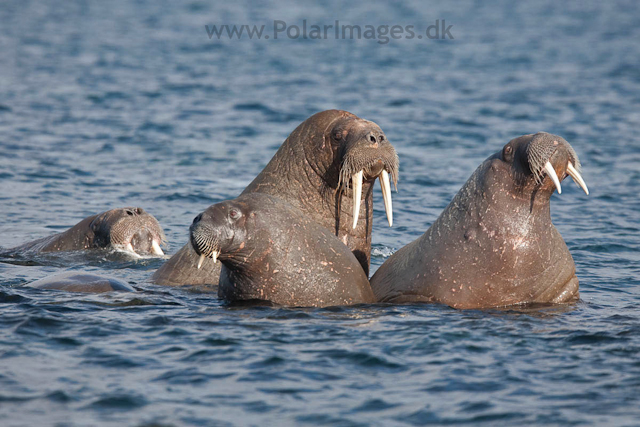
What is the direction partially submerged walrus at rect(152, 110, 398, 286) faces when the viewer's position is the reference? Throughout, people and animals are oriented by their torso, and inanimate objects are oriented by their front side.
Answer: facing the viewer and to the right of the viewer

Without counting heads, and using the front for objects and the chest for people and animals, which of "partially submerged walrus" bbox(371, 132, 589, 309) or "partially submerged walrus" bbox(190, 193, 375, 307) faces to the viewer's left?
"partially submerged walrus" bbox(190, 193, 375, 307)

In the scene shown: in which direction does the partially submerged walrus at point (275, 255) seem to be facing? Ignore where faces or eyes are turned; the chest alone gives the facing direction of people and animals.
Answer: to the viewer's left

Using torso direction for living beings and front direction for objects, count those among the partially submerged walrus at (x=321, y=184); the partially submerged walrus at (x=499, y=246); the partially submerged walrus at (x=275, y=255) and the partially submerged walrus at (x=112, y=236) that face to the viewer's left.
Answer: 1

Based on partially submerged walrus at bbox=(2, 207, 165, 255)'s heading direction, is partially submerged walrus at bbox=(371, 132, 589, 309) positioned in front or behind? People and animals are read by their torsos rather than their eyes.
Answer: in front

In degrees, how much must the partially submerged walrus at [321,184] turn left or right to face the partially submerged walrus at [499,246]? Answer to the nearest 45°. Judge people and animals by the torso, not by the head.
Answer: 0° — it already faces it

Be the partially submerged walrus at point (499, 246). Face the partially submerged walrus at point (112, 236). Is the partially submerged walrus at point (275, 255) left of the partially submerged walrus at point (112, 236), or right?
left

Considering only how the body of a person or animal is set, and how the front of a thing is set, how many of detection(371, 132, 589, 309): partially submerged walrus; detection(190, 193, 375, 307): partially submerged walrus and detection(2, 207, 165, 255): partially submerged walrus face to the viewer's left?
1

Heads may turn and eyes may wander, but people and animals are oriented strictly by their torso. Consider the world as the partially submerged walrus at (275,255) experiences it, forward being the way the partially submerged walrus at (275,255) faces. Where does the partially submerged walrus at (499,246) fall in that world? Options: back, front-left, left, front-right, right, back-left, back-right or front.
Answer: back

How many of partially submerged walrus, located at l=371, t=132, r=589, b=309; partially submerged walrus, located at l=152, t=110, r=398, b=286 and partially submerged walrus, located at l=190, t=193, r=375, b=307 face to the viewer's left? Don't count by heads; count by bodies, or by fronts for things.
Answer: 1

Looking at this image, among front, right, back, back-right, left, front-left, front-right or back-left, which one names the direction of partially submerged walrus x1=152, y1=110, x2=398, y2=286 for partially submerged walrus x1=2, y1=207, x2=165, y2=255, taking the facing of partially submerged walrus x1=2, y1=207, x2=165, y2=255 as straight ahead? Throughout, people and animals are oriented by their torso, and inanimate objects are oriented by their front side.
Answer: front

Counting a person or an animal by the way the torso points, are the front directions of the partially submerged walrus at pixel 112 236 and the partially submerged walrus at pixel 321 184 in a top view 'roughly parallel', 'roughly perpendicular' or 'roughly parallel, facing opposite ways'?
roughly parallel

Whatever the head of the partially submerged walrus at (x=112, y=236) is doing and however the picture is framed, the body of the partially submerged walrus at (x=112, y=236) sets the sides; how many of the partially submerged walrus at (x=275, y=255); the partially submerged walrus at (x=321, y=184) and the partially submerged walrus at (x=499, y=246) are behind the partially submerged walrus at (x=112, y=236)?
0

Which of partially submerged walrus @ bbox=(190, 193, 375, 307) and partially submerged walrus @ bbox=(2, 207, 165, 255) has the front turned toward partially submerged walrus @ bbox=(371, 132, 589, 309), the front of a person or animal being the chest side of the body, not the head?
partially submerged walrus @ bbox=(2, 207, 165, 255)

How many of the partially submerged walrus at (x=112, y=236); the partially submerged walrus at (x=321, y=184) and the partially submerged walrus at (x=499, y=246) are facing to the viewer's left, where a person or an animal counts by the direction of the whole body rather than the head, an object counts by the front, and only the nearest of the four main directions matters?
0

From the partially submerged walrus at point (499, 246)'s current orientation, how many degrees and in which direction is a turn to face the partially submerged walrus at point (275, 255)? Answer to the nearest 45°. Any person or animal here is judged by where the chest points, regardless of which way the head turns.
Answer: approximately 135° to its right

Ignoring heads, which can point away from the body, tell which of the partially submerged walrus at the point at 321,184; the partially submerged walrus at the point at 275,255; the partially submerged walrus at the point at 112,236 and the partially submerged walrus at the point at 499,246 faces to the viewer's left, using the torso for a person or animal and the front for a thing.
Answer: the partially submerged walrus at the point at 275,255
